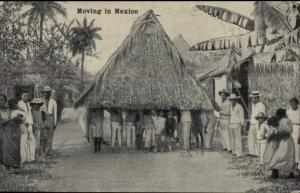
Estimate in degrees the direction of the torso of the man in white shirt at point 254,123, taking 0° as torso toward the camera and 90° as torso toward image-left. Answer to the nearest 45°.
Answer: approximately 45°

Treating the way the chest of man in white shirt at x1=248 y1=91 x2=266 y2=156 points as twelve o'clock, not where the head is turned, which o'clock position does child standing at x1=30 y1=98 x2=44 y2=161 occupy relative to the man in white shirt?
The child standing is roughly at 1 o'clock from the man in white shirt.
